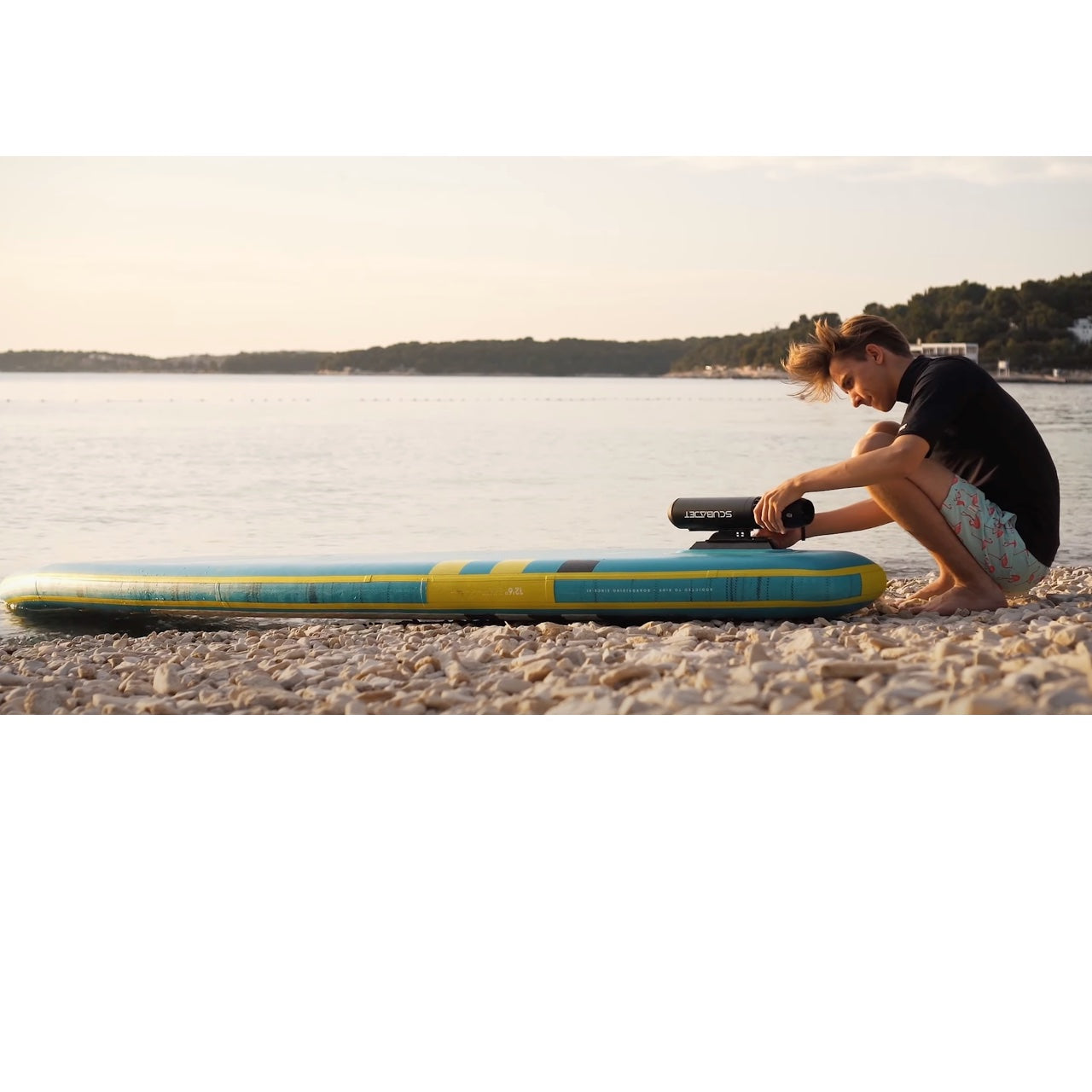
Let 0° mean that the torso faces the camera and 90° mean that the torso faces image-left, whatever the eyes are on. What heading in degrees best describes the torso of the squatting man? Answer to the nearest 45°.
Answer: approximately 90°

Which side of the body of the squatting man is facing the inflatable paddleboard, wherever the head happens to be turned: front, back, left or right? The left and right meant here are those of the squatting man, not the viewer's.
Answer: front

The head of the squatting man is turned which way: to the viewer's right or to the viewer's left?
to the viewer's left
